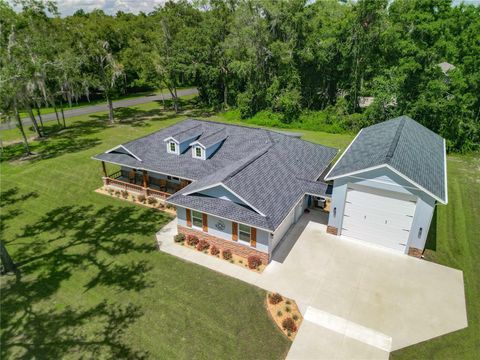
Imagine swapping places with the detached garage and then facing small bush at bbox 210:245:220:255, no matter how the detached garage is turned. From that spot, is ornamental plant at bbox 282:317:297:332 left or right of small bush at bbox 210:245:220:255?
left

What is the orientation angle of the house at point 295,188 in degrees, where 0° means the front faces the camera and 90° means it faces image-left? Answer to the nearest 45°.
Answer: approximately 45°

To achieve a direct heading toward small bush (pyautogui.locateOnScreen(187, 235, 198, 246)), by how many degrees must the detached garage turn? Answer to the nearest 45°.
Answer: approximately 45° to its right

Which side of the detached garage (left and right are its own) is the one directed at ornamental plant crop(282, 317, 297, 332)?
front

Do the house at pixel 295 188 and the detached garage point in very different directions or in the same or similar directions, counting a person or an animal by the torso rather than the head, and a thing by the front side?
same or similar directions

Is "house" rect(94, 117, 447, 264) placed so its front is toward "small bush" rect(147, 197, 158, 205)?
no

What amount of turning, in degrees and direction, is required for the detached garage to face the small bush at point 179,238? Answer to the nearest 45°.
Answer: approximately 45° to its right

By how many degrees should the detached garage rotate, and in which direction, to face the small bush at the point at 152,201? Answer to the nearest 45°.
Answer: approximately 90° to its right

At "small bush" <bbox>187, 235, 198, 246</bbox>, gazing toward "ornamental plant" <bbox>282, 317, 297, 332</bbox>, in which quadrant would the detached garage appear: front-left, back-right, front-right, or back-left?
front-left

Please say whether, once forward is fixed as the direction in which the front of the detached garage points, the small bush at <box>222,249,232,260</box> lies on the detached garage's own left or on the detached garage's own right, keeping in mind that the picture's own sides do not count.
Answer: on the detached garage's own right

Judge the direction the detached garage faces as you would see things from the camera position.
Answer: facing the viewer

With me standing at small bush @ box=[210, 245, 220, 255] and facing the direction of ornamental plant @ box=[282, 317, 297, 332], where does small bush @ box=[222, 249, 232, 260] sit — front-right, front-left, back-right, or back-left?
front-left

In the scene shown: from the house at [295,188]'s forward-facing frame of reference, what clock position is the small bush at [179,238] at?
The small bush is roughly at 1 o'clock from the house.

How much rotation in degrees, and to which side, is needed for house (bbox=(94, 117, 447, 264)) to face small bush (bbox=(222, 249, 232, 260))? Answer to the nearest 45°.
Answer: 0° — it already faces it

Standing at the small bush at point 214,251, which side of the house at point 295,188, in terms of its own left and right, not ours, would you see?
front
